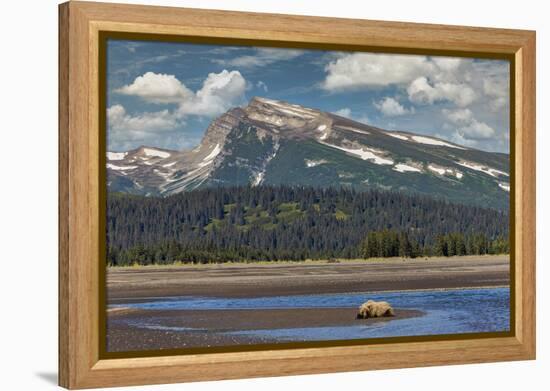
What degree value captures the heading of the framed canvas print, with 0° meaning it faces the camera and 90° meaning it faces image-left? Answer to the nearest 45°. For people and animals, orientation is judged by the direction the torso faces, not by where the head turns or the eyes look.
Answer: approximately 315°
